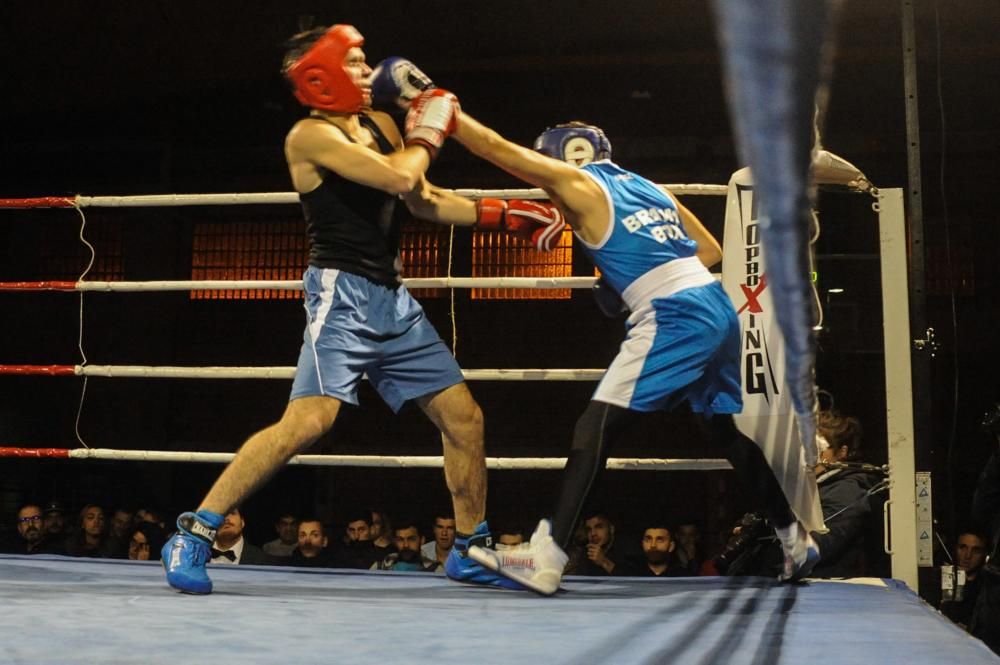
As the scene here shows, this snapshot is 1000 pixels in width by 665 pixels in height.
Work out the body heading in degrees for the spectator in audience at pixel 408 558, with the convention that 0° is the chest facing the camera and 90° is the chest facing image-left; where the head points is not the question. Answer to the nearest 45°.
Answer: approximately 0°

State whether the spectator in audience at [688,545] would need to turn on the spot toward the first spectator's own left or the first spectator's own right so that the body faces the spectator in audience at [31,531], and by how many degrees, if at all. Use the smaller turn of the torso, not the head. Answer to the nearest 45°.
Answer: approximately 90° to the first spectator's own right

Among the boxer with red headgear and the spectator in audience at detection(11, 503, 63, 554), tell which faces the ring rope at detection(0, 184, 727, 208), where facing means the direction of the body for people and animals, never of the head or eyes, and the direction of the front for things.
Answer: the spectator in audience

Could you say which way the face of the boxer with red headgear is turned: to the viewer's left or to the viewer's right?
to the viewer's right

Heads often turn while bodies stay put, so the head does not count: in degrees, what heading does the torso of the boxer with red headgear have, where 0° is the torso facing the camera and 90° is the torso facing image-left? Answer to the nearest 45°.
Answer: approximately 315°

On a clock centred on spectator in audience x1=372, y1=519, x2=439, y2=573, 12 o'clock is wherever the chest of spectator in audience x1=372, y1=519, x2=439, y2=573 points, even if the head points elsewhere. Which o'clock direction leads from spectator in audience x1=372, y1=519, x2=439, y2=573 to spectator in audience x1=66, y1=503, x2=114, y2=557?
spectator in audience x1=66, y1=503, x2=114, y2=557 is roughly at 4 o'clock from spectator in audience x1=372, y1=519, x2=439, y2=573.
